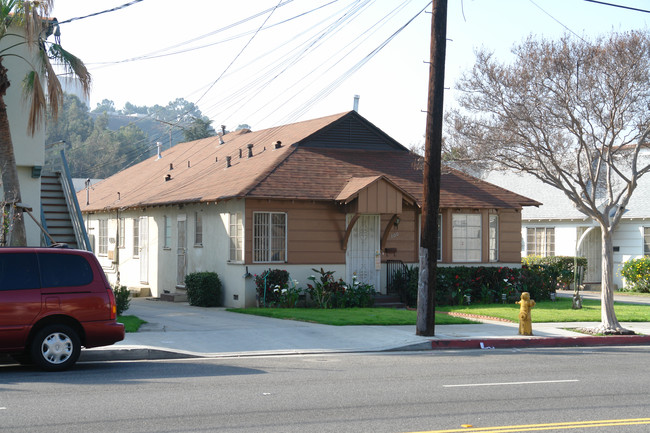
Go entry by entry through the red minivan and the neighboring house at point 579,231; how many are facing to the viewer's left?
1

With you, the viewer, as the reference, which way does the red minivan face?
facing to the left of the viewer

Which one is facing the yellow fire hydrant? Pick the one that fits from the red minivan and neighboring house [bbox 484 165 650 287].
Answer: the neighboring house

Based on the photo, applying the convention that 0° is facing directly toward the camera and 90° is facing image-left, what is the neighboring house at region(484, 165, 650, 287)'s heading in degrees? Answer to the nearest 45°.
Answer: approximately 0°

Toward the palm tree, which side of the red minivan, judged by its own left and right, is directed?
right

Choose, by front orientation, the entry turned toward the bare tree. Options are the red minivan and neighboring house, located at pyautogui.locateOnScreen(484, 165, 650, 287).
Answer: the neighboring house

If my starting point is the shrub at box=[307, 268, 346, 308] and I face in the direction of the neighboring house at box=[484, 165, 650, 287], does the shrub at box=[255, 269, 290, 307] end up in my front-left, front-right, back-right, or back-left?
back-left

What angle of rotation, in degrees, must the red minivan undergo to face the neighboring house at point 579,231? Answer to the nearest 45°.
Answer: approximately 135° to its right

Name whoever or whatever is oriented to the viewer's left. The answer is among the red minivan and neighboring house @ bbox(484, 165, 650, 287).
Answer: the red minivan
